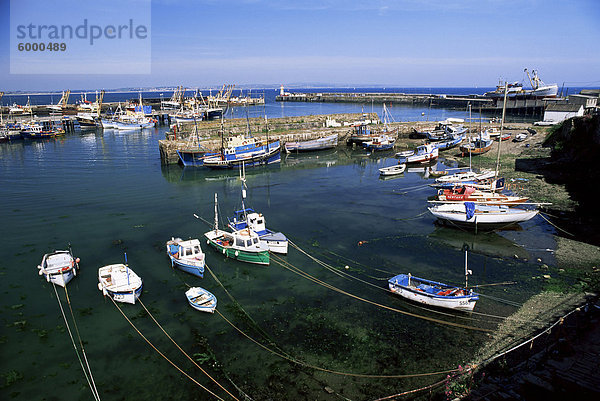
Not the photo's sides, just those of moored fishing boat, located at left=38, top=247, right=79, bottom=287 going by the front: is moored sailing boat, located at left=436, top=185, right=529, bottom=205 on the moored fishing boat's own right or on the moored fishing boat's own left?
on the moored fishing boat's own left

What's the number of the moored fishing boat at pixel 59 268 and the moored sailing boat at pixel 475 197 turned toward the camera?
1

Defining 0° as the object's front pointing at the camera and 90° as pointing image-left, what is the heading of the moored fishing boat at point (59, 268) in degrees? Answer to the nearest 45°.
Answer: approximately 0°
